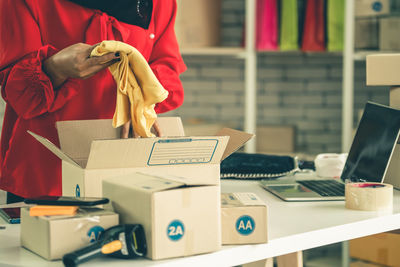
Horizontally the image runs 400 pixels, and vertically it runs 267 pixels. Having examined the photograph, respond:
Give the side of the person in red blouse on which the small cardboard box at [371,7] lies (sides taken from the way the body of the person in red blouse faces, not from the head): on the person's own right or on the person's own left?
on the person's own left

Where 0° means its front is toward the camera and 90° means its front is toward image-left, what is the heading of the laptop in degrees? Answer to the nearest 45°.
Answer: approximately 45°

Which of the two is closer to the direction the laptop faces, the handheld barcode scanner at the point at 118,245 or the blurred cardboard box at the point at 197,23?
the handheld barcode scanner

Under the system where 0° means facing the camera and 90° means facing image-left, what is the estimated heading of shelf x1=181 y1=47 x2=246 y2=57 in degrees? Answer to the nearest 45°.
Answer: approximately 0°

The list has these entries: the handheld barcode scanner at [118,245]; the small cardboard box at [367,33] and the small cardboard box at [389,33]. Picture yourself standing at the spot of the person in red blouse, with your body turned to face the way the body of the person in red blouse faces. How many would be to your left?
2

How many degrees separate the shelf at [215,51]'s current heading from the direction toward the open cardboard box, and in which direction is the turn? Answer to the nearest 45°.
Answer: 0° — it already faces it

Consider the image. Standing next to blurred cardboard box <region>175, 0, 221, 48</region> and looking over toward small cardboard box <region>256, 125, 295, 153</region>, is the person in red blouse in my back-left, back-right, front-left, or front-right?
back-right

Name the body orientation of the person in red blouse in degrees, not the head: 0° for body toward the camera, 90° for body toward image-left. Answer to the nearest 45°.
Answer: approximately 315°

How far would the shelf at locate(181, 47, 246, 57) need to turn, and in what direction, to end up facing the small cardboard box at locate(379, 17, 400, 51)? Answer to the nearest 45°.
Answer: approximately 90° to its left

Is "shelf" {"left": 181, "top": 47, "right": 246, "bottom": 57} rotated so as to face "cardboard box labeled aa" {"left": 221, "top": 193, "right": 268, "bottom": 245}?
yes

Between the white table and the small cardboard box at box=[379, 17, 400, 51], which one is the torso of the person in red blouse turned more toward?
the white table
